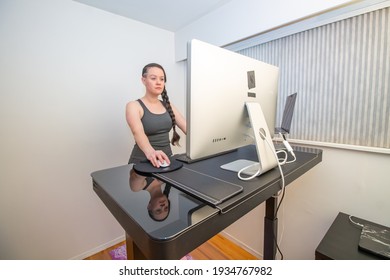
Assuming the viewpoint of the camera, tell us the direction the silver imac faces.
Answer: facing away from the viewer and to the left of the viewer

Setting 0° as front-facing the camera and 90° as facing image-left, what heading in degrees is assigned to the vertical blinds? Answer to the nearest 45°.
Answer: approximately 45°

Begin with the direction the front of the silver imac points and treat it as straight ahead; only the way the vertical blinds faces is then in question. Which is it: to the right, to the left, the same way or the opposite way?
to the left

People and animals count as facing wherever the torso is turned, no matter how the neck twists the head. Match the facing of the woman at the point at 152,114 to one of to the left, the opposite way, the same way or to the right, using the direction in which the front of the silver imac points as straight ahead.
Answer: the opposite way

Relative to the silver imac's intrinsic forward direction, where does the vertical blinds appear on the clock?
The vertical blinds is roughly at 3 o'clock from the silver imac.

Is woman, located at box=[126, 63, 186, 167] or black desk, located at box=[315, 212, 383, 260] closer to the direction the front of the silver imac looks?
the woman

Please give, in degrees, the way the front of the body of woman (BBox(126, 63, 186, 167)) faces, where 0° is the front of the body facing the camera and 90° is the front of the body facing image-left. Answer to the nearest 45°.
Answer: approximately 315°

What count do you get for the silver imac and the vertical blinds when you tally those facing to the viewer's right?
0

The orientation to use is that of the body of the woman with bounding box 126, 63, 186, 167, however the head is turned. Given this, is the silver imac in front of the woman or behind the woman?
in front
